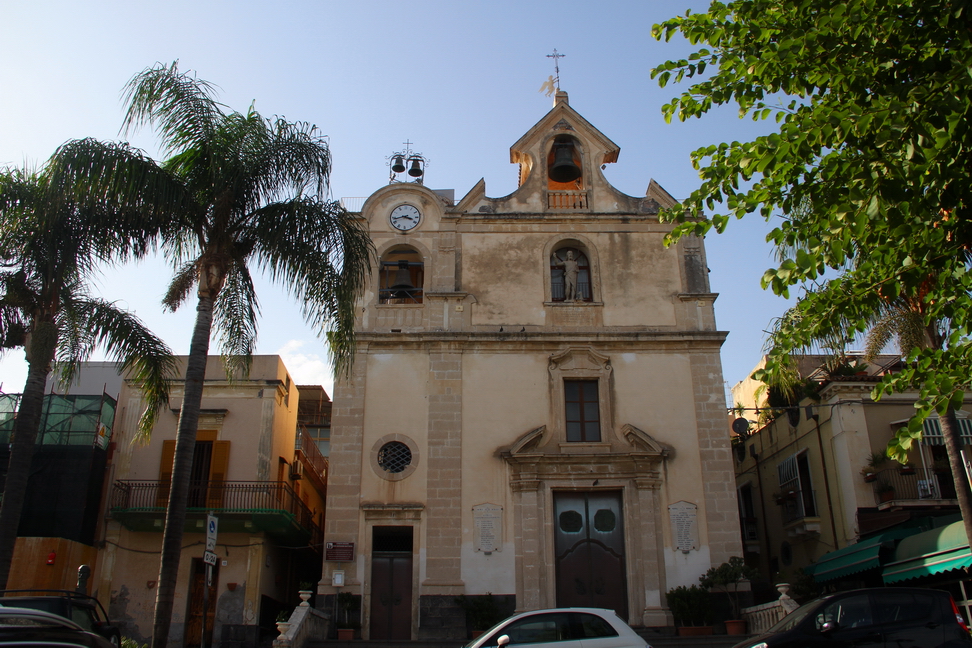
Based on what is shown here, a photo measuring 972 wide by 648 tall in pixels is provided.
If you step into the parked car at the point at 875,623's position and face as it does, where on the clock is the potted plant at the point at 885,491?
The potted plant is roughly at 3 o'clock from the parked car.

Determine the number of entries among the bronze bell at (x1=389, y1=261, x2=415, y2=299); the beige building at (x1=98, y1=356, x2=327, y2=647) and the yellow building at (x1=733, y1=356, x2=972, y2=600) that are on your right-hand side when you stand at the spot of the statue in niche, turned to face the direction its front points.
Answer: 2

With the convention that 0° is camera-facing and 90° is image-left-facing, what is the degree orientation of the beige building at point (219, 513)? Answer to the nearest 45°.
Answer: approximately 0°

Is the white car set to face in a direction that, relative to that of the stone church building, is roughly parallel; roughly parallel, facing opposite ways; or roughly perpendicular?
roughly perpendicular

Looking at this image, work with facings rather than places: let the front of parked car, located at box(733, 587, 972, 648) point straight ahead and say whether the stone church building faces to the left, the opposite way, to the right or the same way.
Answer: to the left

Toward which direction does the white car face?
to the viewer's left

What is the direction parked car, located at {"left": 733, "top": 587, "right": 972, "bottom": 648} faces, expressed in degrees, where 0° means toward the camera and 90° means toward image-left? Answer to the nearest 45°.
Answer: approximately 90°
